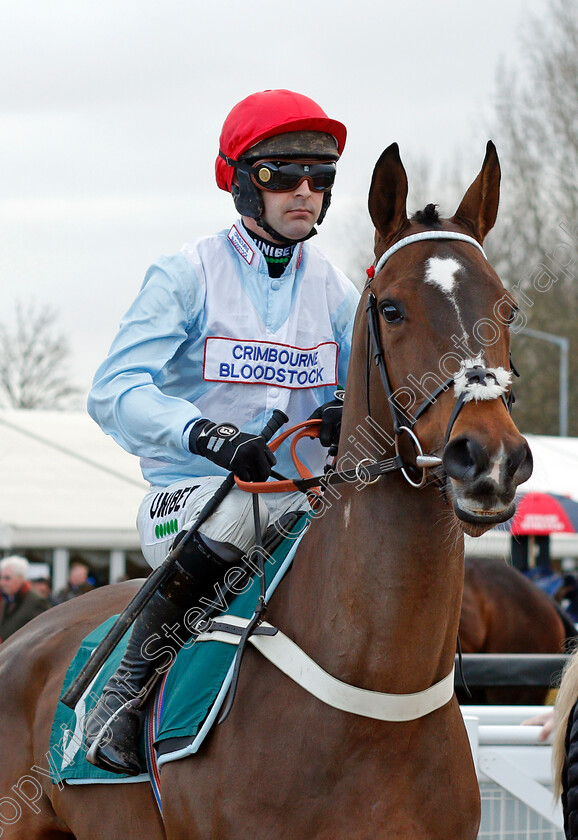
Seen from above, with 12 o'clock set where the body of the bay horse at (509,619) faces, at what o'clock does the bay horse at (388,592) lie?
the bay horse at (388,592) is roughly at 9 o'clock from the bay horse at (509,619).

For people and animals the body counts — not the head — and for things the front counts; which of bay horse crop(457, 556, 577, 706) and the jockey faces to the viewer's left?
the bay horse

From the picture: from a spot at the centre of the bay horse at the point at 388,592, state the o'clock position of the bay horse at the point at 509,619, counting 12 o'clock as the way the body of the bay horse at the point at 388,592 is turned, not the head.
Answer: the bay horse at the point at 509,619 is roughly at 8 o'clock from the bay horse at the point at 388,592.

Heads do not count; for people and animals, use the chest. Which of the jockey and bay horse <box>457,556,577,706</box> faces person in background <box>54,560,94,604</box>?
the bay horse

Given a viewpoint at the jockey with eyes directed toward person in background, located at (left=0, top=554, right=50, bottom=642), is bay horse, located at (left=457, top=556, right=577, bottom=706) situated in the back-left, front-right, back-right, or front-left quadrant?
front-right

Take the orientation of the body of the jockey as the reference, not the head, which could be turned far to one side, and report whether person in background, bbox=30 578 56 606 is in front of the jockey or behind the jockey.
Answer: behind

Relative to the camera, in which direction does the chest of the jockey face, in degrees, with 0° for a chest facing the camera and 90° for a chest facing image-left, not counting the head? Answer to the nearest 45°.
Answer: approximately 315°

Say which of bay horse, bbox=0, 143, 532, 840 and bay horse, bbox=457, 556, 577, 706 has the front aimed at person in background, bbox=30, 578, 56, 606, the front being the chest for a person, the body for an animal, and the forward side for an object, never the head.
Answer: bay horse, bbox=457, 556, 577, 706

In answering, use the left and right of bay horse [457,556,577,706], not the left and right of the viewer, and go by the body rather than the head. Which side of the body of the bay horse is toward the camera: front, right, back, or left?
left

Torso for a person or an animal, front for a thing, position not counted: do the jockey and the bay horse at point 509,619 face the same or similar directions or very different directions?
very different directions

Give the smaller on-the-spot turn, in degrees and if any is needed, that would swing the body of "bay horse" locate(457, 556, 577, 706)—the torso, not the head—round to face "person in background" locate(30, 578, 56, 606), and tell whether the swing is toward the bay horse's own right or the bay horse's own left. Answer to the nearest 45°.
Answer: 0° — it already faces them

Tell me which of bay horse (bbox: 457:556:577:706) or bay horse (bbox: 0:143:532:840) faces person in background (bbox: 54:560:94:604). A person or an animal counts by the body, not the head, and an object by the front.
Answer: bay horse (bbox: 457:556:577:706)

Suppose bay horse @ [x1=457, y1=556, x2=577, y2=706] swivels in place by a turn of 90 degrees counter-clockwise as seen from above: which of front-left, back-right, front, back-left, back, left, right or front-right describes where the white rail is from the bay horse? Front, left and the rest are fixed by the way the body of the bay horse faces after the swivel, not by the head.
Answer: front
